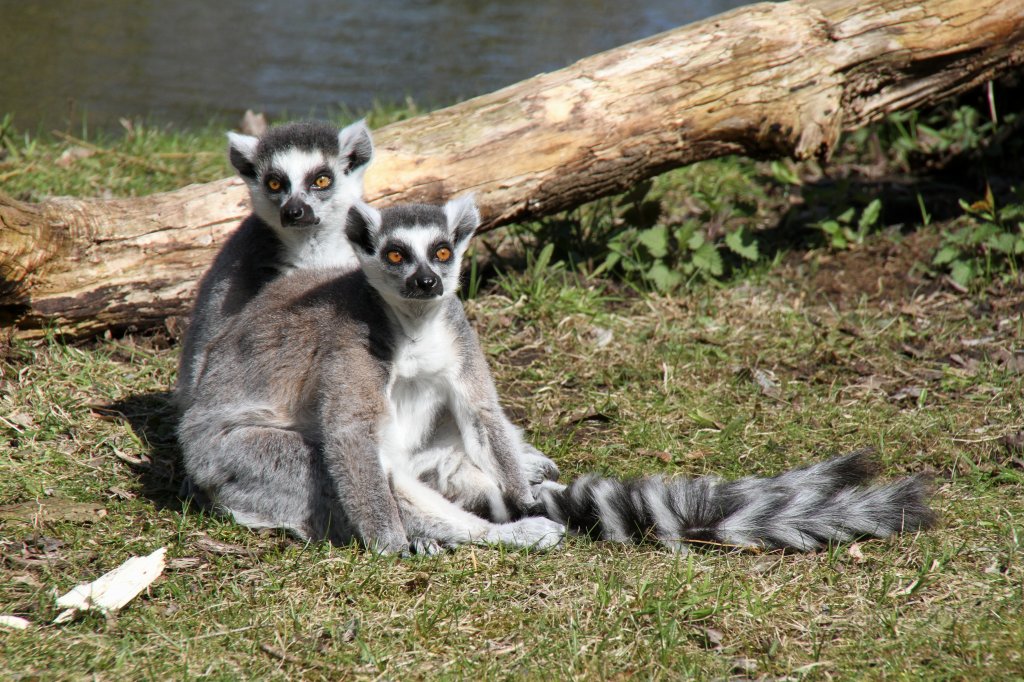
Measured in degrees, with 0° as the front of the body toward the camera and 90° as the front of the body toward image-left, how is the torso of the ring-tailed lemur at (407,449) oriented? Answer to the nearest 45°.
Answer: approximately 315°

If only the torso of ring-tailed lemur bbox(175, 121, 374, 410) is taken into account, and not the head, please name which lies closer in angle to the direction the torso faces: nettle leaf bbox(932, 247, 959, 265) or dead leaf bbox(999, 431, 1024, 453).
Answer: the dead leaf

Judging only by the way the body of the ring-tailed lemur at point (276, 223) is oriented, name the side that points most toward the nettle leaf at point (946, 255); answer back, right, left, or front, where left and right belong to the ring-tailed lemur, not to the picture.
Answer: left

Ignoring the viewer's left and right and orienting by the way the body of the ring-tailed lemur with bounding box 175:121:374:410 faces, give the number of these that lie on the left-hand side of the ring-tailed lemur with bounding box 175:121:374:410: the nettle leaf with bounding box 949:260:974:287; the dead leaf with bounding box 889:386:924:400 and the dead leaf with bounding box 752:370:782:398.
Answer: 3

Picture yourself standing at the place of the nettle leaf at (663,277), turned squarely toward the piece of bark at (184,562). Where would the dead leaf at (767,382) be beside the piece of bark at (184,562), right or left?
left

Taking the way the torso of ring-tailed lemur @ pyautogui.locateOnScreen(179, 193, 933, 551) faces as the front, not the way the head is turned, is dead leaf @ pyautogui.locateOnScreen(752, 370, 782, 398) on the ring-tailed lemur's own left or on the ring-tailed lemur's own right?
on the ring-tailed lemur's own left

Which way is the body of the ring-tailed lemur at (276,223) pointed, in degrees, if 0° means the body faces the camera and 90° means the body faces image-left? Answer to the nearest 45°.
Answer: approximately 0°

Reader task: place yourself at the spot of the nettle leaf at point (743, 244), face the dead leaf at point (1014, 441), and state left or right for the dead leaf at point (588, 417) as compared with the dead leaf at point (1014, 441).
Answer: right
